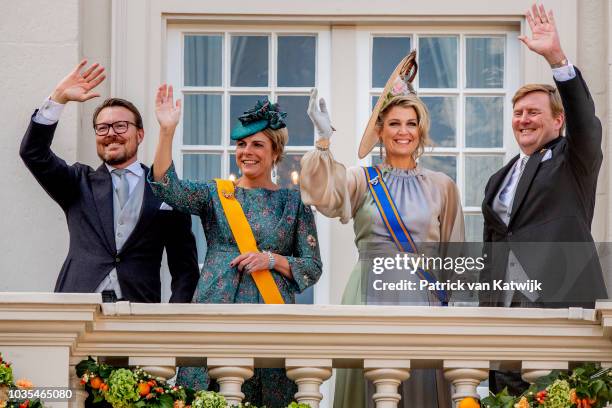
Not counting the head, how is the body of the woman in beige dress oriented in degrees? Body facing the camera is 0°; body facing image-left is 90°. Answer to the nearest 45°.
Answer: approximately 0°

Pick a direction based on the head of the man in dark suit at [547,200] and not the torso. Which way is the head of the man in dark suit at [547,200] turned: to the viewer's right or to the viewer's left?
to the viewer's left

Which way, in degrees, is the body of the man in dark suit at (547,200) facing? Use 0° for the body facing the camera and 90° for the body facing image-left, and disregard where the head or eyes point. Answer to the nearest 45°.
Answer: approximately 45°

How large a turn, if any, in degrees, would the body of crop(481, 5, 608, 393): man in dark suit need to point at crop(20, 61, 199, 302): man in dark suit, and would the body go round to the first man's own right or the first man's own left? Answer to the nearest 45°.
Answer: approximately 45° to the first man's own right

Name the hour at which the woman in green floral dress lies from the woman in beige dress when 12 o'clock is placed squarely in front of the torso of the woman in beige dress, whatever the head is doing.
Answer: The woman in green floral dress is roughly at 3 o'clock from the woman in beige dress.
